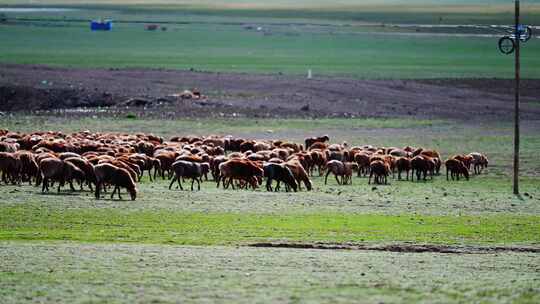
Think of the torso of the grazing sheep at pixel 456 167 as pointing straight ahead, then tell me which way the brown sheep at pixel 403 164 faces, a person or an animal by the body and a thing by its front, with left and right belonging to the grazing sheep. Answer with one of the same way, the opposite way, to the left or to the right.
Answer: to the left

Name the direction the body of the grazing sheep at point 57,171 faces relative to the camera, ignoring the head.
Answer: to the viewer's right

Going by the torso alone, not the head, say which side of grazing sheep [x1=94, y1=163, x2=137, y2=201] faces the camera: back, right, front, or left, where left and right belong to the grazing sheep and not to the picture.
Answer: right

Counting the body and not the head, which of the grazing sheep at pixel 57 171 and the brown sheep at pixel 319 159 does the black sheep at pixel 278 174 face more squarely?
the brown sheep
